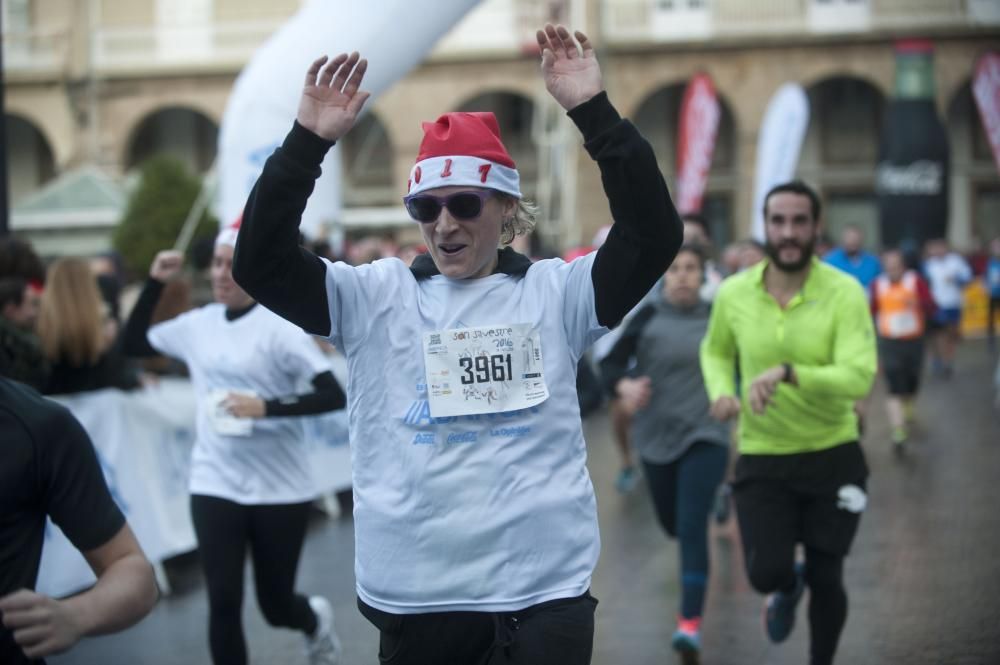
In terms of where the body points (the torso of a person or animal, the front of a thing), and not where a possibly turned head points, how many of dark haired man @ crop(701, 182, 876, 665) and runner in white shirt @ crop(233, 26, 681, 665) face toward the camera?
2

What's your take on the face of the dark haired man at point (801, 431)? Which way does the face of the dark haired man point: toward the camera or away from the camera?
toward the camera

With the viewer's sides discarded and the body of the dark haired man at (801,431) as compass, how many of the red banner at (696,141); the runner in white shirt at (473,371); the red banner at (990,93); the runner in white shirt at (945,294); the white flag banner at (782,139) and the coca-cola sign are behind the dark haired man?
5

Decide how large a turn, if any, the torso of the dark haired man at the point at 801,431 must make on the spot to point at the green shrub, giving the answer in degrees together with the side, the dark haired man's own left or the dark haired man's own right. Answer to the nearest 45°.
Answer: approximately 135° to the dark haired man's own right

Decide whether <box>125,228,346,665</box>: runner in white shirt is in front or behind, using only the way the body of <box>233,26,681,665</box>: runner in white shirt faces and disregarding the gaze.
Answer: behind

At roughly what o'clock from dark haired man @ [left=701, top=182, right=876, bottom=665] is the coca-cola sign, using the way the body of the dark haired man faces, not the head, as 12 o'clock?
The coca-cola sign is roughly at 6 o'clock from the dark haired man.

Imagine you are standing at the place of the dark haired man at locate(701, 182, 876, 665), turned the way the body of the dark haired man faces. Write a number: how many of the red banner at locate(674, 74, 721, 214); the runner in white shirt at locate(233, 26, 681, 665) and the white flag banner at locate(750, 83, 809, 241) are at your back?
2

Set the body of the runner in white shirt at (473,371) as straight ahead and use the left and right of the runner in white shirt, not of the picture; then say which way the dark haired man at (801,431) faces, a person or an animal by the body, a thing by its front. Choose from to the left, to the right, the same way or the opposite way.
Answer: the same way

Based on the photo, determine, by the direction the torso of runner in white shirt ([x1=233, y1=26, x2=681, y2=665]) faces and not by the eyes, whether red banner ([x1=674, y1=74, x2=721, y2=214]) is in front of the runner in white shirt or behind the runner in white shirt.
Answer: behind

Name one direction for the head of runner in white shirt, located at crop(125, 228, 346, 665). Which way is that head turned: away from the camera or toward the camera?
toward the camera

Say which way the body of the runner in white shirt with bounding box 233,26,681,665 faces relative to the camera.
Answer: toward the camera

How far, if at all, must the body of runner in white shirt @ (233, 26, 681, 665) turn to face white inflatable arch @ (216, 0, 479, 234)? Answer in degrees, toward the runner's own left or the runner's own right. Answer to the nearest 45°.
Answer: approximately 180°

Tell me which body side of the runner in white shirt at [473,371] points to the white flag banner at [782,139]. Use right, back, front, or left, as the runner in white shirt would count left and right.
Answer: back
